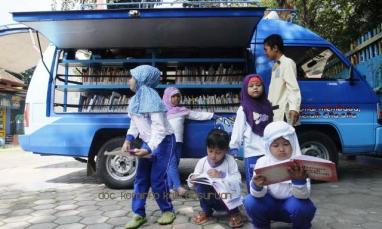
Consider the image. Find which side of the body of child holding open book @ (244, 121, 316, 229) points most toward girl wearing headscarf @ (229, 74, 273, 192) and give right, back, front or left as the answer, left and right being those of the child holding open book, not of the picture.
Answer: back

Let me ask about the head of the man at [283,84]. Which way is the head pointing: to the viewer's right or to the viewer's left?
to the viewer's left

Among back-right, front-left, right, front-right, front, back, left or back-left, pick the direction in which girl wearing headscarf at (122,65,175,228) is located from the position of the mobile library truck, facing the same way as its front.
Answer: right

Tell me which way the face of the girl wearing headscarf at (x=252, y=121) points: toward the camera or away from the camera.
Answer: toward the camera

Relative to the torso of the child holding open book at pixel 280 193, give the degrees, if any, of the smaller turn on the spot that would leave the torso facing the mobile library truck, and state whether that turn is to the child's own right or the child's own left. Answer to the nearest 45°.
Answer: approximately 135° to the child's own right

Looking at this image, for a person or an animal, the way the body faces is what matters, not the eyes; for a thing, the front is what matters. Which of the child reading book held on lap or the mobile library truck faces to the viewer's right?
the mobile library truck

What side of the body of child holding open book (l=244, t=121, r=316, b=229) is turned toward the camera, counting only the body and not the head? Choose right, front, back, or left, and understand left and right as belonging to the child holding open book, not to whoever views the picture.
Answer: front

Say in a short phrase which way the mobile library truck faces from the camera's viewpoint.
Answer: facing to the right of the viewer

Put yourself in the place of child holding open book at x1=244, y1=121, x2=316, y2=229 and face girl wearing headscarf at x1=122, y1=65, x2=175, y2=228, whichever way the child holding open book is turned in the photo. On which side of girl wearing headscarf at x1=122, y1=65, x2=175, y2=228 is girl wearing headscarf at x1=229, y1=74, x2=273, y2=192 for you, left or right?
right

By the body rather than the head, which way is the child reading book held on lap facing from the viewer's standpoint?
toward the camera

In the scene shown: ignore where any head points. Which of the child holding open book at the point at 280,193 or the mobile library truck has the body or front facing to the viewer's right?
the mobile library truck

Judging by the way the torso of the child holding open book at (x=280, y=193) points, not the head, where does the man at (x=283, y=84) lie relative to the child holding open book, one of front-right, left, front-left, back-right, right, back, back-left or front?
back

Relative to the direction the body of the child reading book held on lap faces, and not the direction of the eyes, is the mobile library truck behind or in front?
behind
